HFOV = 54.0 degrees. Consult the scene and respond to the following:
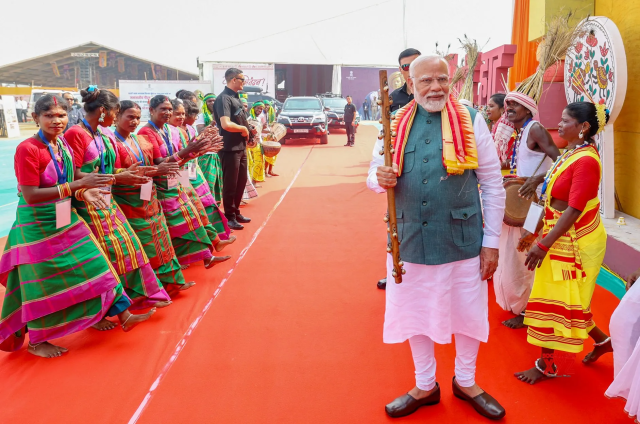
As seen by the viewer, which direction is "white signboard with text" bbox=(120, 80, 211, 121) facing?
toward the camera

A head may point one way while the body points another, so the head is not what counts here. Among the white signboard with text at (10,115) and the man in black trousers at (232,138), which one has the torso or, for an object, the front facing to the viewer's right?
the man in black trousers

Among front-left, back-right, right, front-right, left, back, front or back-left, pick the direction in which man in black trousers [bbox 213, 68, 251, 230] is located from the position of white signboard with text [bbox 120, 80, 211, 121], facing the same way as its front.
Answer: front

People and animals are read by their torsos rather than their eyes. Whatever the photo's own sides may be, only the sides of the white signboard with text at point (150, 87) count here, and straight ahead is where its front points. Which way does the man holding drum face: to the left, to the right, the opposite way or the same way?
to the right

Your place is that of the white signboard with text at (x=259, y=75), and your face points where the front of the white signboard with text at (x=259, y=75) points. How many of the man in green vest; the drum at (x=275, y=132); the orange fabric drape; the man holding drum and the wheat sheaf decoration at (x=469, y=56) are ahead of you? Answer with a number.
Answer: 5

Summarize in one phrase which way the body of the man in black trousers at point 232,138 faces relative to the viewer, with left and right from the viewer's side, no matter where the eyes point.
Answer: facing to the right of the viewer

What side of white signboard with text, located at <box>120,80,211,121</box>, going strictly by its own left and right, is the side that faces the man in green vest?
front

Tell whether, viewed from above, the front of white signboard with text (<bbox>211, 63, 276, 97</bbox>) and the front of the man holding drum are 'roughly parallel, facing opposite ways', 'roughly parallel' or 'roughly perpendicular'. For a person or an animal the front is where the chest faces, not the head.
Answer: roughly perpendicular

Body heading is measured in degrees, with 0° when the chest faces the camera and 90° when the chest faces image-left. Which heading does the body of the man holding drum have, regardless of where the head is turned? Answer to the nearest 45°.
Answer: approximately 45°

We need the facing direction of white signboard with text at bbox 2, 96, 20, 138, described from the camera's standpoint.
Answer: facing the viewer

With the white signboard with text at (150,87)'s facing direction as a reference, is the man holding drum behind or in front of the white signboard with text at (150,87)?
in front

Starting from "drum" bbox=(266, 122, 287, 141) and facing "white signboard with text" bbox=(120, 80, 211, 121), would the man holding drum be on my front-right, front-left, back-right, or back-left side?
back-left

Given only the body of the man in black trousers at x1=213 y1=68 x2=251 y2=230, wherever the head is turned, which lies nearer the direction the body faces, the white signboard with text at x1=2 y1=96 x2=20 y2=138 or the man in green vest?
the man in green vest

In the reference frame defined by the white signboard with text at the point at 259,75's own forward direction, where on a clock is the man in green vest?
The man in green vest is roughly at 12 o'clock from the white signboard with text.

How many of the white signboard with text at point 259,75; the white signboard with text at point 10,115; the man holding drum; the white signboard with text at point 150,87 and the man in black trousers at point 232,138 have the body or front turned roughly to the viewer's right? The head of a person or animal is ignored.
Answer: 1
